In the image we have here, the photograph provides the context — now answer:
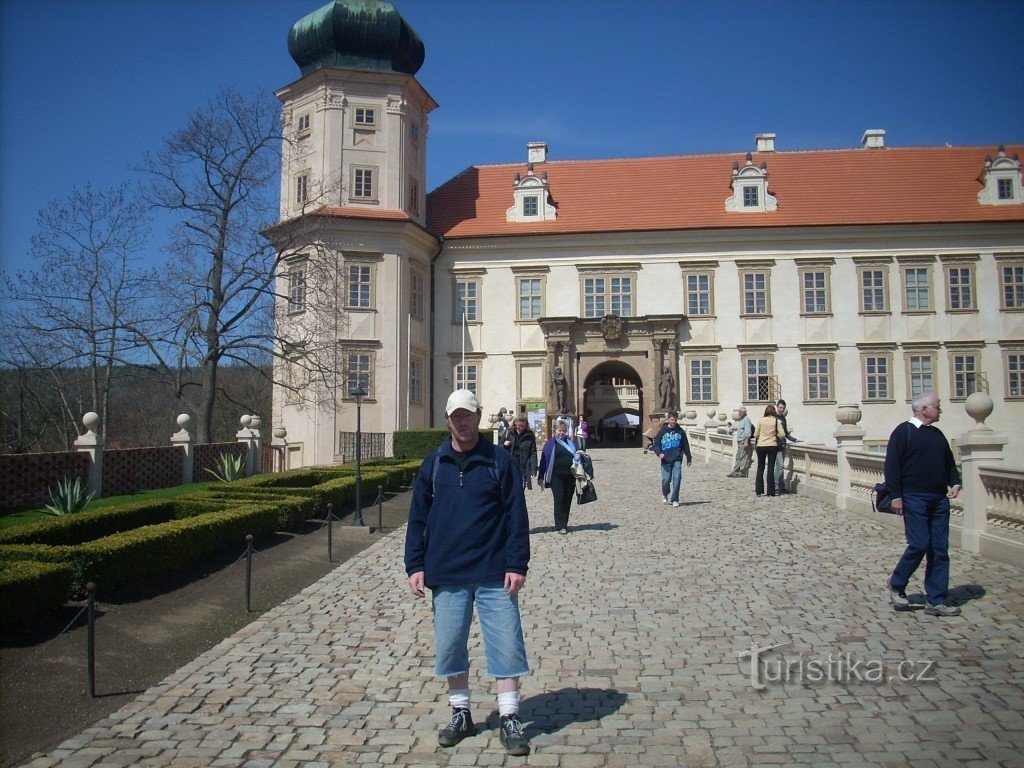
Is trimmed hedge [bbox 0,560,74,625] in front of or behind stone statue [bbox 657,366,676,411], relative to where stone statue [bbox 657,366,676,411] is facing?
in front

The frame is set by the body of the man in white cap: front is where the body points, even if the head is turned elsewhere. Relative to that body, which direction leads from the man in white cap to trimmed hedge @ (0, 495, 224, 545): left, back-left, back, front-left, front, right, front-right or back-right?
back-right

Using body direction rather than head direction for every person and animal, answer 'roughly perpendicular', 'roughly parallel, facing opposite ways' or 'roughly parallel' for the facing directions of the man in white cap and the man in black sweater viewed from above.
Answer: roughly parallel

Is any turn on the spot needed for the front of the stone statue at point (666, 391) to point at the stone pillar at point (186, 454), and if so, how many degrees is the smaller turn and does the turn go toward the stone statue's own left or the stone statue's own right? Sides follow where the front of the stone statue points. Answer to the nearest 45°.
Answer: approximately 45° to the stone statue's own right

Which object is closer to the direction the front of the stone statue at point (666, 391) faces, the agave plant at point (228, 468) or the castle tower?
the agave plant

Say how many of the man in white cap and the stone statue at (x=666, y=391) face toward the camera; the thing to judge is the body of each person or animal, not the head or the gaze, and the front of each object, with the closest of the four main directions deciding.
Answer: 2

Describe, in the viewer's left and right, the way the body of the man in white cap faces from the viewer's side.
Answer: facing the viewer

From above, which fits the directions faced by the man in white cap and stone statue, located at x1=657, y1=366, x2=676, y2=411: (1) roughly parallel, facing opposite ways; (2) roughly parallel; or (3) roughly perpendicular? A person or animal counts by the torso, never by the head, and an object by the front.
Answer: roughly parallel

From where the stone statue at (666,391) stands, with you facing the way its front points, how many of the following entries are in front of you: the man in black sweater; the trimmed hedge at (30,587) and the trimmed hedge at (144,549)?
3

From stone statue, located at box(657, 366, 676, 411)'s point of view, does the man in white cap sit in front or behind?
in front

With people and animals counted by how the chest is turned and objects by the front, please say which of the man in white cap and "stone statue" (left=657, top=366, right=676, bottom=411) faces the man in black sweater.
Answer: the stone statue

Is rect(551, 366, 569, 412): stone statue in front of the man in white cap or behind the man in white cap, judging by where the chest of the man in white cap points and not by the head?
behind

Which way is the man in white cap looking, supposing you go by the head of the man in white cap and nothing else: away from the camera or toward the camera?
toward the camera
